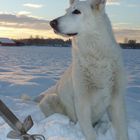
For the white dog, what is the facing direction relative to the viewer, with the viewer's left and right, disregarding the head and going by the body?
facing the viewer and to the right of the viewer
